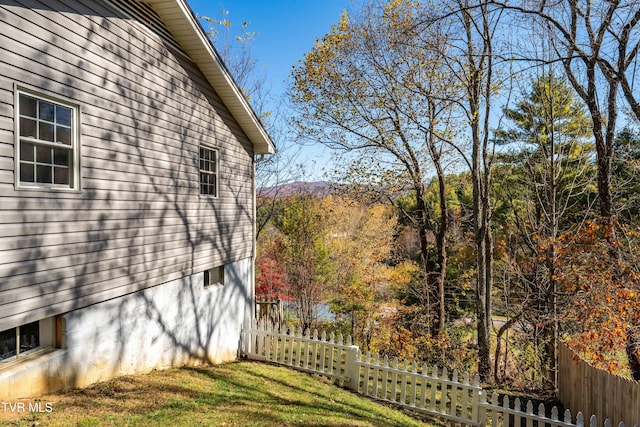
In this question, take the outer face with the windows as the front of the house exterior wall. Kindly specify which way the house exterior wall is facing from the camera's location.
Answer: facing the viewer and to the right of the viewer
